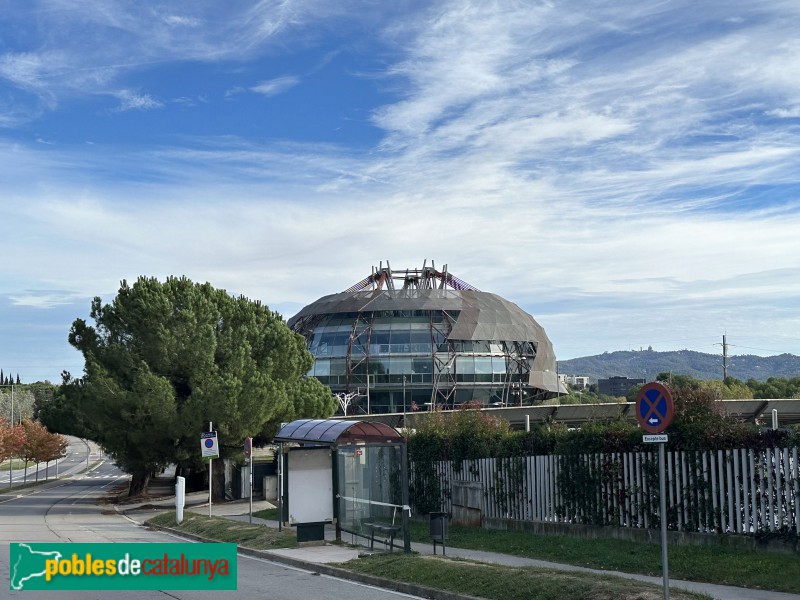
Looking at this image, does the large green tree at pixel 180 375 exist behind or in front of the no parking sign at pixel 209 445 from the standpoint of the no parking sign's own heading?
behind

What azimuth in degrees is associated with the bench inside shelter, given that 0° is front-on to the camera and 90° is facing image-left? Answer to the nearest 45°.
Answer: approximately 45°

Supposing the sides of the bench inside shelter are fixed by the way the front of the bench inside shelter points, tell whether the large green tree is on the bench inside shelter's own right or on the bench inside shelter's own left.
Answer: on the bench inside shelter's own right

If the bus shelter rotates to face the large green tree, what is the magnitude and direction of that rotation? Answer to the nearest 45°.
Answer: approximately 135° to its right

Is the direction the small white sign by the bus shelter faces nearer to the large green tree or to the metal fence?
the metal fence
